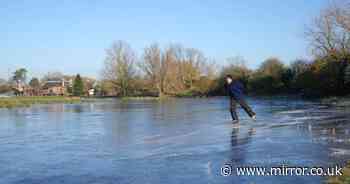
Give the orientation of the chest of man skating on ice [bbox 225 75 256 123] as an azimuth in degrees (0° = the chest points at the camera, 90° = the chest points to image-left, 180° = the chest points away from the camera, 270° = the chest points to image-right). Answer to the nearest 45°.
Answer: approximately 45°
